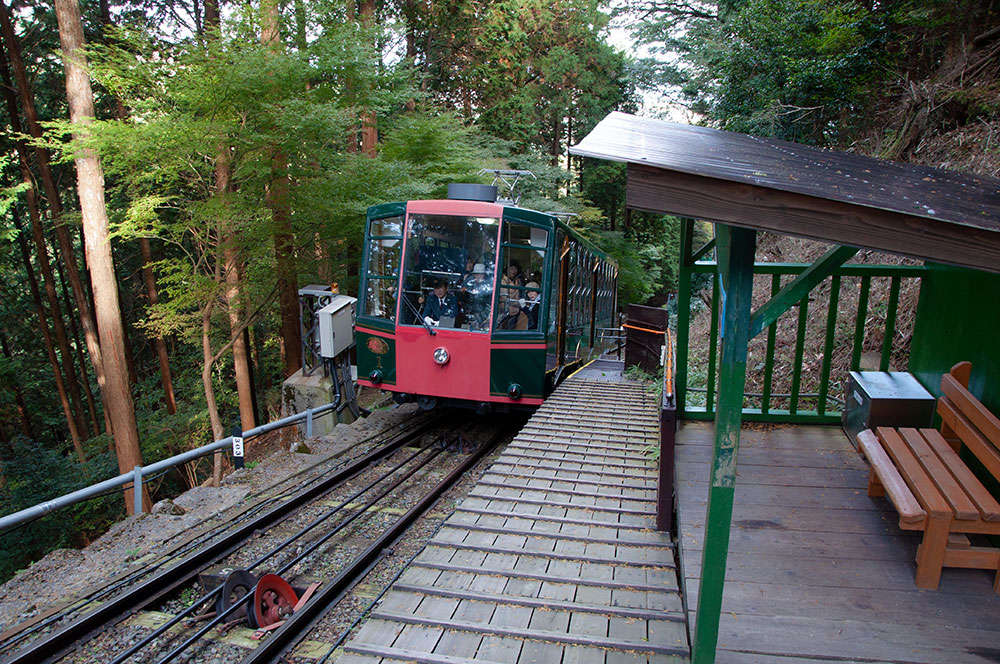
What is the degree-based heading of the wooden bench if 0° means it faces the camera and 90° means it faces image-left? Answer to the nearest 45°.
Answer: approximately 90°

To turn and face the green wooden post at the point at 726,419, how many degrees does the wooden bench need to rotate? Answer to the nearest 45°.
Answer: approximately 45° to its left

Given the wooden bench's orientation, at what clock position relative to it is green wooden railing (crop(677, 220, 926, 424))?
The green wooden railing is roughly at 2 o'clock from the wooden bench.

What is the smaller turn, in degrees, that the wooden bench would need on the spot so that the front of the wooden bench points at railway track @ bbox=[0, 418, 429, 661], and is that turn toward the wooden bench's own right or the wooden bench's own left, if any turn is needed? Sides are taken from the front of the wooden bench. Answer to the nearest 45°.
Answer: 0° — it already faces it

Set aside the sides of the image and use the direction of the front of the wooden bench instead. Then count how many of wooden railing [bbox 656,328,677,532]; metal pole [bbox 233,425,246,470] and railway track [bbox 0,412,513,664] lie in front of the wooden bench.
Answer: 3

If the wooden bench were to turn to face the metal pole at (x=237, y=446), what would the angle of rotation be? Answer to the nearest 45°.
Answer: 0° — it already faces it

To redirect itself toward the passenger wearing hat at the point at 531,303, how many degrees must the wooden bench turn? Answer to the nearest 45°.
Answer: approximately 45° to its right

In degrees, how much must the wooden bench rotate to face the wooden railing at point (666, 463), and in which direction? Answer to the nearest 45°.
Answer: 0° — it already faces it
